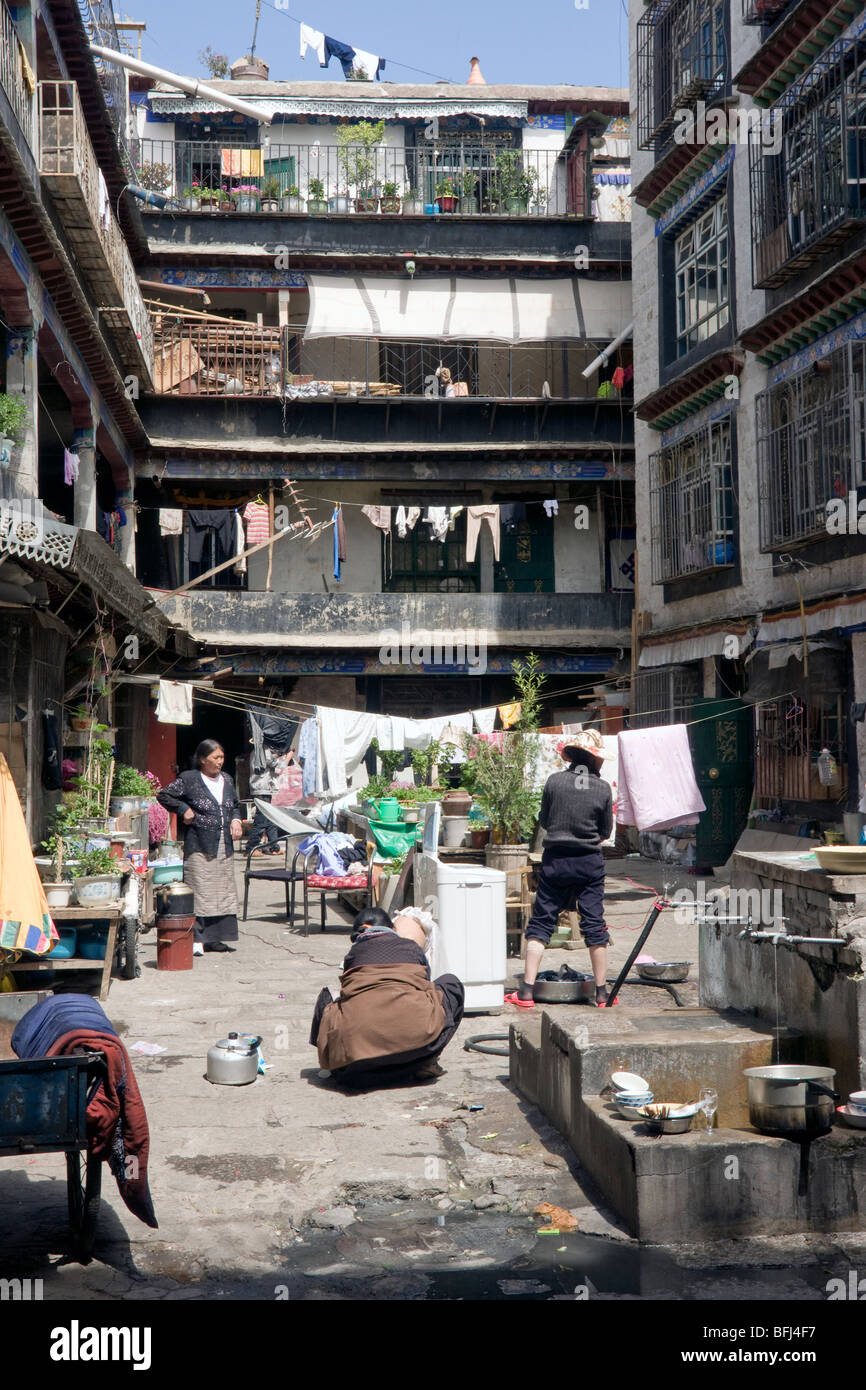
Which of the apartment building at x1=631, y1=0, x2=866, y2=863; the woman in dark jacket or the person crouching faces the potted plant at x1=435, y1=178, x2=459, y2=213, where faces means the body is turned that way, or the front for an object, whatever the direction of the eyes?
the person crouching

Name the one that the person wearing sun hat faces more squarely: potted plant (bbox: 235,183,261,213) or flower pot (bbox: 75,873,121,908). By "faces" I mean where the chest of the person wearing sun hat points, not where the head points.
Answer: the potted plant

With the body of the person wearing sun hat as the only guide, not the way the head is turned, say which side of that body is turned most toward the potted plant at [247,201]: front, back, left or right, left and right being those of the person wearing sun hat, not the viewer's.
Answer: front

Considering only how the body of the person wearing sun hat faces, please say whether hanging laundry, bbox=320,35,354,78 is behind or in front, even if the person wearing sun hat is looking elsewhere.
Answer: in front

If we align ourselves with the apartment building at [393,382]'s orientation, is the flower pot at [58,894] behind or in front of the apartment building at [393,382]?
in front

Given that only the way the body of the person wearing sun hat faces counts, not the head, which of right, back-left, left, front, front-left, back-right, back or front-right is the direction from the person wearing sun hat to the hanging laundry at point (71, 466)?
front-left

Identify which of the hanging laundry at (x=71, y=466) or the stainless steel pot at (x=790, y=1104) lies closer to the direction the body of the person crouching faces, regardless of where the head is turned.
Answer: the hanging laundry

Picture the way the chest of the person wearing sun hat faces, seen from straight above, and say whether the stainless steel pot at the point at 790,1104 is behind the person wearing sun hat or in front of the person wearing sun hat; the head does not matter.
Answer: behind

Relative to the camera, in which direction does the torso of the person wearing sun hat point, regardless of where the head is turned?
away from the camera

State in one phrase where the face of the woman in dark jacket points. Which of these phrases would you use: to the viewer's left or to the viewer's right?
to the viewer's right

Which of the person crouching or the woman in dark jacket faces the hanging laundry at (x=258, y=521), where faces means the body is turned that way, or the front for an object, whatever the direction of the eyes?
the person crouching

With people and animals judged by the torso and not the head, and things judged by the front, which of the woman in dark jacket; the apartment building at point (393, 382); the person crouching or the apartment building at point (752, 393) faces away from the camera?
the person crouching

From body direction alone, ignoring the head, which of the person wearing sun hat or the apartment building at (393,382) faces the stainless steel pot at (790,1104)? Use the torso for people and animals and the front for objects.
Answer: the apartment building

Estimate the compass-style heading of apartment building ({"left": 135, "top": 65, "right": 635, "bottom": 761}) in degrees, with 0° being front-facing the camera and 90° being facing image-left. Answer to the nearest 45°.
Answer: approximately 0°

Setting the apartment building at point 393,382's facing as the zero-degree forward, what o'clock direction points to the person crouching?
The person crouching is roughly at 12 o'clock from the apartment building.

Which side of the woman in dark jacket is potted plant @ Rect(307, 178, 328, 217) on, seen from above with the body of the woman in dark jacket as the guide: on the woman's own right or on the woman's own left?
on the woman's own left

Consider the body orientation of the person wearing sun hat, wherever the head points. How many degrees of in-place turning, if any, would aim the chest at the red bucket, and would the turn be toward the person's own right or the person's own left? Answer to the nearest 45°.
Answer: approximately 45° to the person's own left
